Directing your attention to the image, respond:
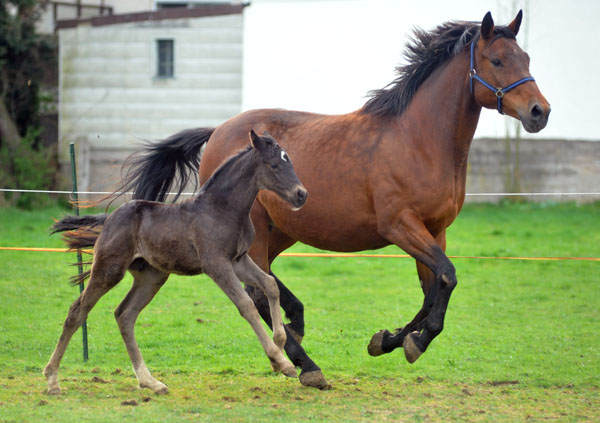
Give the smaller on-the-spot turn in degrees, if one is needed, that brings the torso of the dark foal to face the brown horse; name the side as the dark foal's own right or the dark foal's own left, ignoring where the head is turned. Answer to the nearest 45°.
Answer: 0° — it already faces it

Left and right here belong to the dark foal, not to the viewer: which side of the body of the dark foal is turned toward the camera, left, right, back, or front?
right

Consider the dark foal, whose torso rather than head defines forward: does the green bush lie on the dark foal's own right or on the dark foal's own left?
on the dark foal's own left

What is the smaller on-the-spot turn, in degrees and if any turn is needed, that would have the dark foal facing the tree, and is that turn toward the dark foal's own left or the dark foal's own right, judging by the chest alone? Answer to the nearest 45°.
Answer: approximately 90° to the dark foal's own left

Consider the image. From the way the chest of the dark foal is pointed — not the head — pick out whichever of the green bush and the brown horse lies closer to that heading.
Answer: the brown horse
